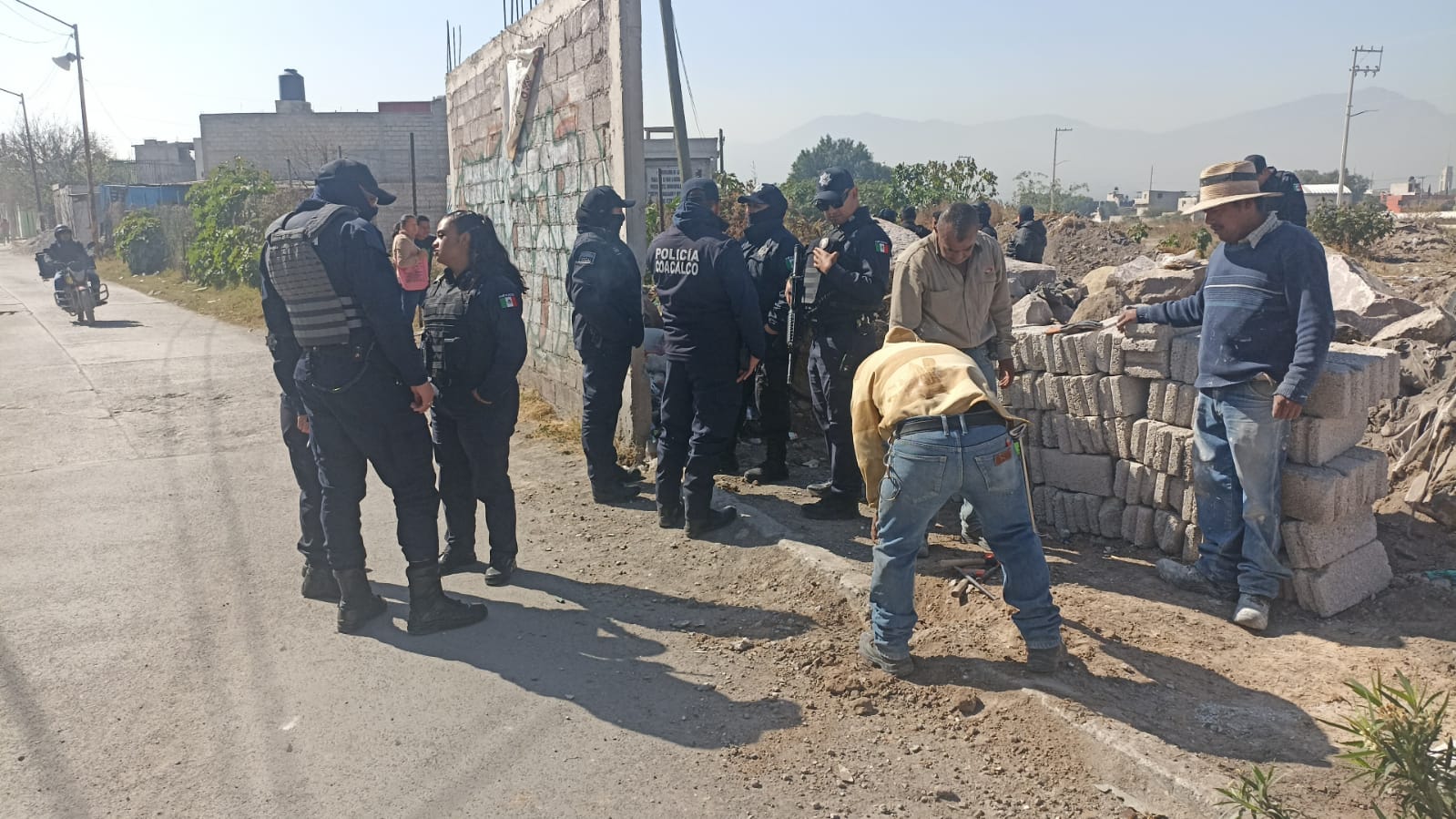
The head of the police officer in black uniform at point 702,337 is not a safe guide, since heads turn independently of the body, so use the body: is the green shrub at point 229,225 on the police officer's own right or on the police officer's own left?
on the police officer's own left

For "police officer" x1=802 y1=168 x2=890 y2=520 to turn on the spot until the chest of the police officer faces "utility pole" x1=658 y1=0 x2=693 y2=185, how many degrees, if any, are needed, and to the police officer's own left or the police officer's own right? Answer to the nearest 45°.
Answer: approximately 90° to the police officer's own right

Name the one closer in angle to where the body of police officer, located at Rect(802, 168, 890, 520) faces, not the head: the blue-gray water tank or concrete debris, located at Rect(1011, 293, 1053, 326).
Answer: the blue-gray water tank

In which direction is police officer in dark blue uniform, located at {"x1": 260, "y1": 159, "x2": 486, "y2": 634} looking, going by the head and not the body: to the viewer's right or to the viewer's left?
to the viewer's right

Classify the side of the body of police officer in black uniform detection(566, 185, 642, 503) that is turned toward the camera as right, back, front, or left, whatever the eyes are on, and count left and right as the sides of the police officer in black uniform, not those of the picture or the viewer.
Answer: right

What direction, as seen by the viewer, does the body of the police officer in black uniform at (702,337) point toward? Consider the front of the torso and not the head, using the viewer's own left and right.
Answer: facing away from the viewer and to the right of the viewer

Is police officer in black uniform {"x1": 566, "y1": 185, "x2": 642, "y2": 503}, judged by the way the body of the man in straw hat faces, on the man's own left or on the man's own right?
on the man's own right

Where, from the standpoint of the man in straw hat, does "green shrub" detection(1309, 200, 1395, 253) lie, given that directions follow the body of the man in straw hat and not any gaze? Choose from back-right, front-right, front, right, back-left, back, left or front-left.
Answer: back-right

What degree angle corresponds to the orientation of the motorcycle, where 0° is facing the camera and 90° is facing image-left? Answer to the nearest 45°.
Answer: approximately 0°
